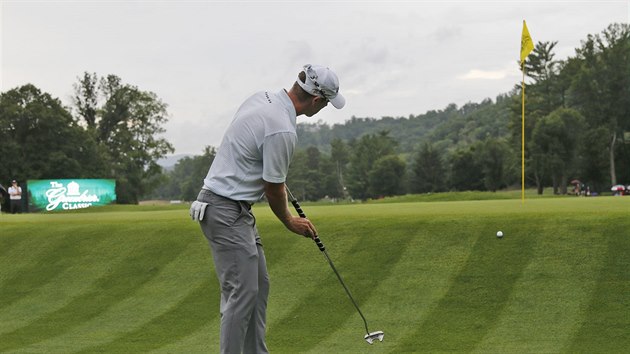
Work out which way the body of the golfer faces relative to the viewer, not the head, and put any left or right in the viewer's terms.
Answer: facing to the right of the viewer

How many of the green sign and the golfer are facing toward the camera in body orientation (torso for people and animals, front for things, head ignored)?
1

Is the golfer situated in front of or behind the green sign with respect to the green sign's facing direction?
in front

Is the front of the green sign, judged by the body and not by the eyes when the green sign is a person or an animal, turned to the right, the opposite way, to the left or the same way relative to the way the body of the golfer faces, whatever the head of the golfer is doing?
to the right

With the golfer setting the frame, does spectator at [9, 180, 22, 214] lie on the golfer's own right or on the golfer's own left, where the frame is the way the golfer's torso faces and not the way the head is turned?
on the golfer's own left

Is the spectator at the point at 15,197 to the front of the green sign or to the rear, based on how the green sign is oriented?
to the front
